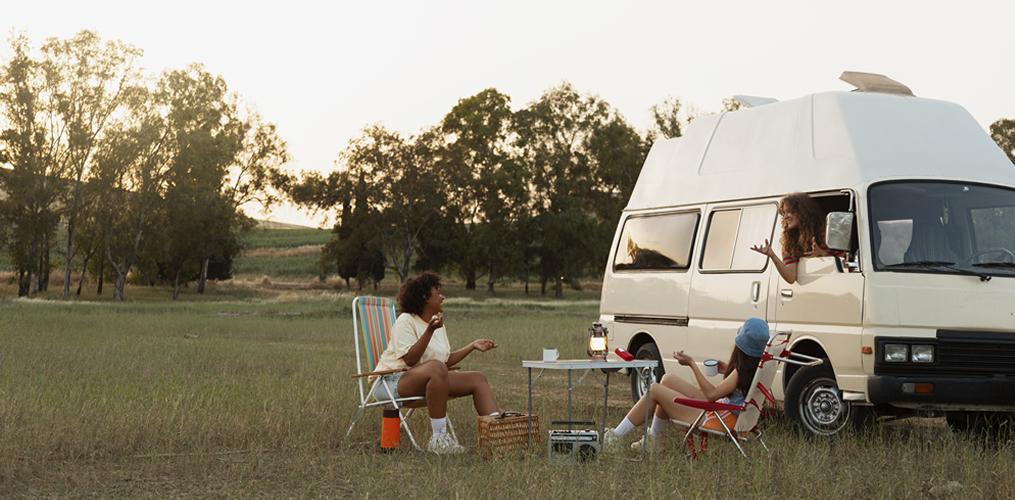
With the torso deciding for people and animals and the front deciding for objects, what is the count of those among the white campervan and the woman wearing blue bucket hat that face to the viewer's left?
1

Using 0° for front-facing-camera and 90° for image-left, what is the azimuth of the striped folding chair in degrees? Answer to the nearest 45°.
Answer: approximately 315°

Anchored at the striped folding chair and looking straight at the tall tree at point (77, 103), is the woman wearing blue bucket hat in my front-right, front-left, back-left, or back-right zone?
back-right

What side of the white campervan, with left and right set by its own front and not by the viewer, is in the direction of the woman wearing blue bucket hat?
right

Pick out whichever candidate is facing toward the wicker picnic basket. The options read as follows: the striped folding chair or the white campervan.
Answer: the striped folding chair

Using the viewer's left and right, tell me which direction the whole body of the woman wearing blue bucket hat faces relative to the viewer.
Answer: facing to the left of the viewer

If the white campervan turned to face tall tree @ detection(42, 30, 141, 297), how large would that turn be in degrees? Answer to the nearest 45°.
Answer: approximately 180°

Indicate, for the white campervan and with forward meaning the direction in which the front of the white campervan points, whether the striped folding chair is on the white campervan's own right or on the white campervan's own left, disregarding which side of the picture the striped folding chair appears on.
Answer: on the white campervan's own right

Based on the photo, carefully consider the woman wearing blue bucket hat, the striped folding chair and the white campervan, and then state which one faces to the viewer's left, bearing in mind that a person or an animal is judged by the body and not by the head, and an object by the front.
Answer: the woman wearing blue bucket hat

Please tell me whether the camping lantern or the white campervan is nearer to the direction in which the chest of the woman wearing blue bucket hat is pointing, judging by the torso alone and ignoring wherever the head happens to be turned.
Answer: the camping lantern

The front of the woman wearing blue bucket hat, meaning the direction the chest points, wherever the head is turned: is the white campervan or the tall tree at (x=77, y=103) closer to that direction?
the tall tree
